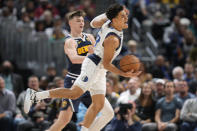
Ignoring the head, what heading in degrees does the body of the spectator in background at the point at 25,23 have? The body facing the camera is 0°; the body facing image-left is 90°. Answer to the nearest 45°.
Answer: approximately 0°

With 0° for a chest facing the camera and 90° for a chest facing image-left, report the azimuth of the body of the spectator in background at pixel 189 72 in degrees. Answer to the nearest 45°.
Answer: approximately 0°

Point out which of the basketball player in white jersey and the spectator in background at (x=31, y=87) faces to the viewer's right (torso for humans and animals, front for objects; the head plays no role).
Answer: the basketball player in white jersey

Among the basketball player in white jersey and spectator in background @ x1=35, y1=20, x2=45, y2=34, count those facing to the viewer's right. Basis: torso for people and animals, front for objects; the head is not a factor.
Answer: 1

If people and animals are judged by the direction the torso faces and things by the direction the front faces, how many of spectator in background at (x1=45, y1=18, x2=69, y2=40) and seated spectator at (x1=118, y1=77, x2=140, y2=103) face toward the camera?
2

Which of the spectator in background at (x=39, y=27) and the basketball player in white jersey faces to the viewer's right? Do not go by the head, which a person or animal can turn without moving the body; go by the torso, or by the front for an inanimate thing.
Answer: the basketball player in white jersey

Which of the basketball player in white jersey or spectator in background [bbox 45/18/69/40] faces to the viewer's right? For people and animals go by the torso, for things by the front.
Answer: the basketball player in white jersey

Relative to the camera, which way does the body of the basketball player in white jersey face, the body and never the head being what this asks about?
to the viewer's right
